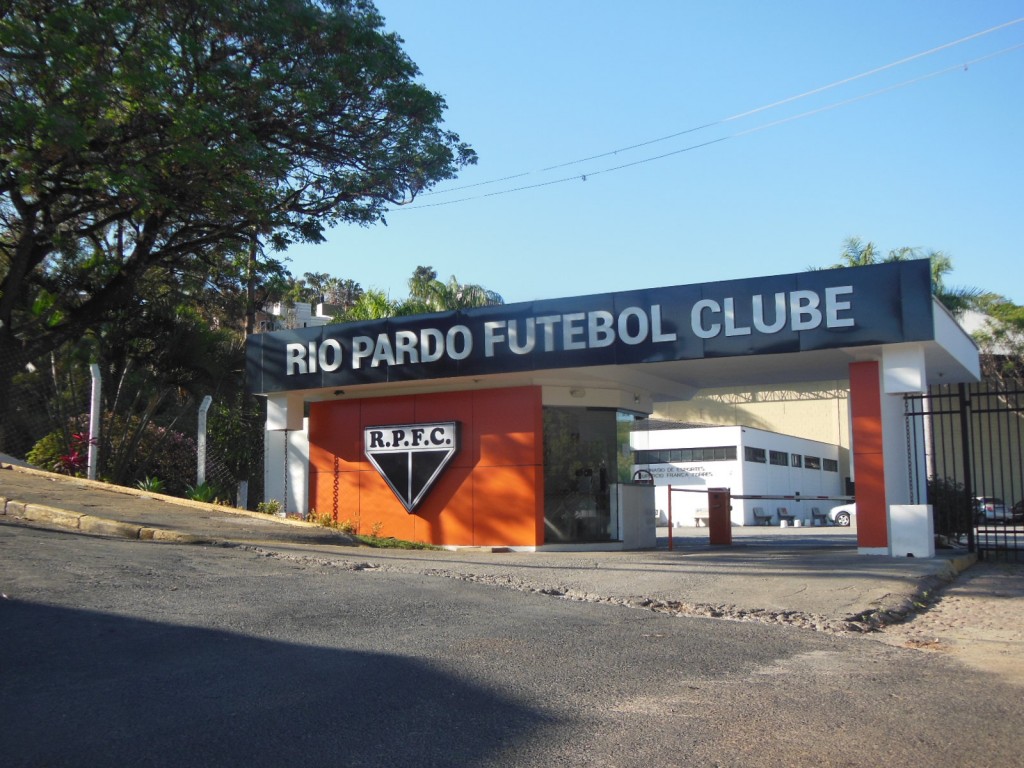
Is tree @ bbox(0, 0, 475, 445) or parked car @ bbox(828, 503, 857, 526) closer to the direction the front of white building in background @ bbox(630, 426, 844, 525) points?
the tree

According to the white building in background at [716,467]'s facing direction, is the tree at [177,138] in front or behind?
in front

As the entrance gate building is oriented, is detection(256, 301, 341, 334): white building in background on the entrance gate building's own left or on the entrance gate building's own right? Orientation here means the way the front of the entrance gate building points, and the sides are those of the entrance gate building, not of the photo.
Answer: on the entrance gate building's own right

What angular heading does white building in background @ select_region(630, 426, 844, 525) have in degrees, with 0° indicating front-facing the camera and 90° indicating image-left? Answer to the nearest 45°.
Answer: approximately 45°

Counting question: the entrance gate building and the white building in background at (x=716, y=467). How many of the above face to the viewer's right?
0

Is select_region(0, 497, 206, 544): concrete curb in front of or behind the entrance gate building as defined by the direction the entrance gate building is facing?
in front

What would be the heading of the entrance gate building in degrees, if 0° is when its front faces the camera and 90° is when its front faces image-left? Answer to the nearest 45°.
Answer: approximately 45°

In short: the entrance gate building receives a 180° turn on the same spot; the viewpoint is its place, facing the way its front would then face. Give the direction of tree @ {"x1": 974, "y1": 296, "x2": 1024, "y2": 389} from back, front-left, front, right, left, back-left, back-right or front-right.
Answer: front
